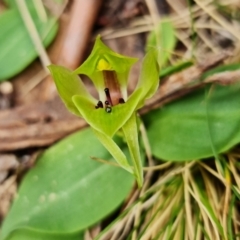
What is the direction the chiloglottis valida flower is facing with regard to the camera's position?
facing the viewer

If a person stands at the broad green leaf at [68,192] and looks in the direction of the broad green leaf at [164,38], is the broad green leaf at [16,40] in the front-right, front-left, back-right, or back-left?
front-left
